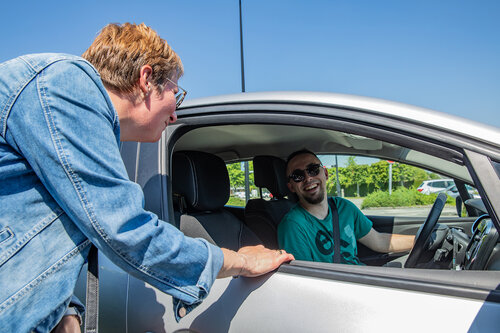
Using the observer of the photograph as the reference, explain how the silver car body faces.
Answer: facing to the right of the viewer

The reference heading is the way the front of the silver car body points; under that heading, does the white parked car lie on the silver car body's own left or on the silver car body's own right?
on the silver car body's own left
